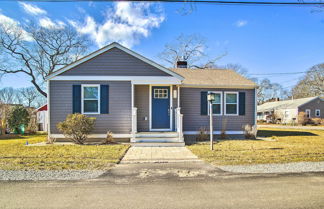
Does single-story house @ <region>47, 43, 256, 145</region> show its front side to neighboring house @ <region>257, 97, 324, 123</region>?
no

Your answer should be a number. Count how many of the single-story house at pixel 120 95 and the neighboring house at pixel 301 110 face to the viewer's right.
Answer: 0

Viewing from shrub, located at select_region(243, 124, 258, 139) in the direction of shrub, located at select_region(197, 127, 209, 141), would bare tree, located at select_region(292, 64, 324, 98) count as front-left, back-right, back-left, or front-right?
back-right

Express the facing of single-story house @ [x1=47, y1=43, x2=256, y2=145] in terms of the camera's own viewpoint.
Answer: facing the viewer

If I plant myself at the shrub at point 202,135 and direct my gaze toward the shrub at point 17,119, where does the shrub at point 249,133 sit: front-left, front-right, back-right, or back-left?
back-right

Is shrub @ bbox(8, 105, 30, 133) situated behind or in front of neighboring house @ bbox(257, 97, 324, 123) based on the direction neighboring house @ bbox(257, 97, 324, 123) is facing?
in front

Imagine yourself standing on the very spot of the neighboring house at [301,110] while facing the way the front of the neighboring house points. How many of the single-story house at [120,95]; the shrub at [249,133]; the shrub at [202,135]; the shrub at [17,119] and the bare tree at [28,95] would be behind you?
0

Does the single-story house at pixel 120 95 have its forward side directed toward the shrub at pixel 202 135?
no
